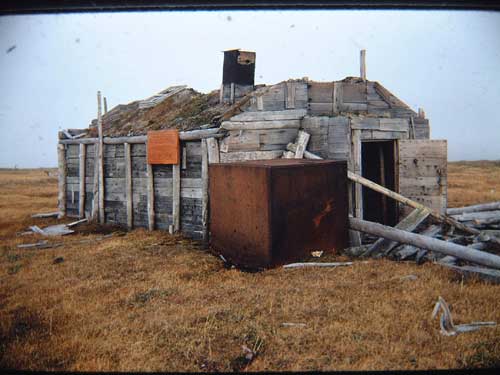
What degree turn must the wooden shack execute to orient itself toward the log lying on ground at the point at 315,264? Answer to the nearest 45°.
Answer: approximately 45° to its right

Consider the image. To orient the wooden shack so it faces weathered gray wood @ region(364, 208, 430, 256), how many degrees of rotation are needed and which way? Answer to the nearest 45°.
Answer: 0° — it already faces it

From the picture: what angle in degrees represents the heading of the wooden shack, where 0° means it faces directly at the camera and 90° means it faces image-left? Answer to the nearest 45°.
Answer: approximately 315°
